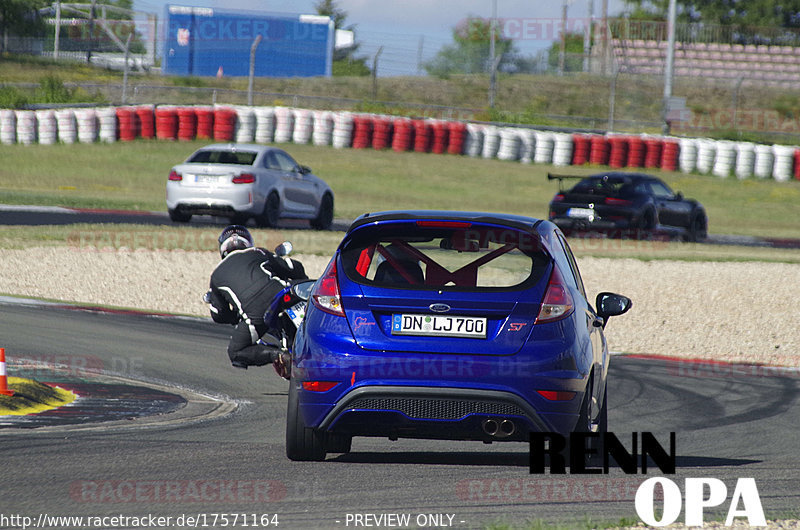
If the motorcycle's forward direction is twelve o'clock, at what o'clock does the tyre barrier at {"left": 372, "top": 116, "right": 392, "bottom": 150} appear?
The tyre barrier is roughly at 12 o'clock from the motorcycle.

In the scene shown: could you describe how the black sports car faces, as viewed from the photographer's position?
facing away from the viewer and to the right of the viewer

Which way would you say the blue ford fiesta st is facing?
away from the camera

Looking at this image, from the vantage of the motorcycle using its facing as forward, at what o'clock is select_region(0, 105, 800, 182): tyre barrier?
The tyre barrier is roughly at 12 o'clock from the motorcycle.

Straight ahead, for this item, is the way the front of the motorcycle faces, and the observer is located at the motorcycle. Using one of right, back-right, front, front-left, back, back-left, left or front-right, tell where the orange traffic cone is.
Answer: left

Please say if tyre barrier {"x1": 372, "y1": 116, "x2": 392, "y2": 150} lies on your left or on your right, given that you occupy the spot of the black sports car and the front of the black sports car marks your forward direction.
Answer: on your left

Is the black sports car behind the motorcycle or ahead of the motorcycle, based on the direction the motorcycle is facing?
ahead

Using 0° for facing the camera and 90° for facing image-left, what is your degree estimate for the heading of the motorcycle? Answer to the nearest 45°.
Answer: approximately 180°

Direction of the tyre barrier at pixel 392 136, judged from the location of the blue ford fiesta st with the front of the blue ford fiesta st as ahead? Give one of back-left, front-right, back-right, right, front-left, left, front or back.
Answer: front
